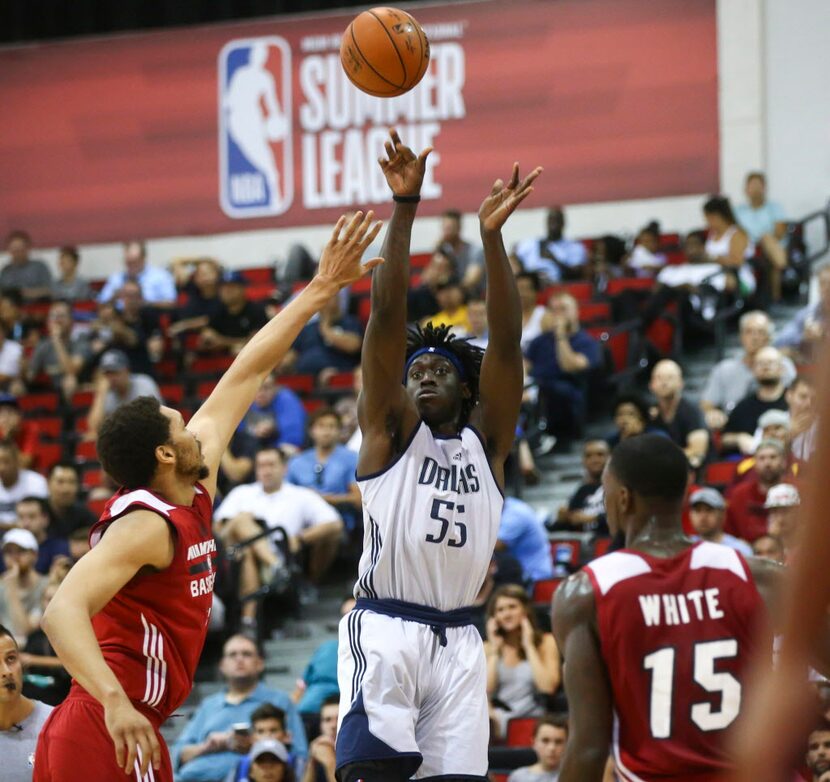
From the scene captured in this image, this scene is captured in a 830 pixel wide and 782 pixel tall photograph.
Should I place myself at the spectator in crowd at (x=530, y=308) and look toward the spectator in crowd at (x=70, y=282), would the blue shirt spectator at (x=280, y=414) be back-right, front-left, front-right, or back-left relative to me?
front-left

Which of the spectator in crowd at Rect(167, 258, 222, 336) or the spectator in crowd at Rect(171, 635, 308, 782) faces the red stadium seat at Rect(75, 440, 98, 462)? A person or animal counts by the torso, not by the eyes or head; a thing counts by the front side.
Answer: the spectator in crowd at Rect(167, 258, 222, 336)

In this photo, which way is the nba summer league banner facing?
toward the camera

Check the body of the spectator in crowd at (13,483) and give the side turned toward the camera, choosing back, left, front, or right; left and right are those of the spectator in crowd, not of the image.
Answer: front

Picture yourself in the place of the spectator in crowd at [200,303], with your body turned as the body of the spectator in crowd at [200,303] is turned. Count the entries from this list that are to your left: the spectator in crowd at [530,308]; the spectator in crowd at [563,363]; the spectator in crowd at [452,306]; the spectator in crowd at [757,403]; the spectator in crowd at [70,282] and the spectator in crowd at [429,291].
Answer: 5

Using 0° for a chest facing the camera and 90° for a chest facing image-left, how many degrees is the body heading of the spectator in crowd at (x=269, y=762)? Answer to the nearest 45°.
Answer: approximately 0°

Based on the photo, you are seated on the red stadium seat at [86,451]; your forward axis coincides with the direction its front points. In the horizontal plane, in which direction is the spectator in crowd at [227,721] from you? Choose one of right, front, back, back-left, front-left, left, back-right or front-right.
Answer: front

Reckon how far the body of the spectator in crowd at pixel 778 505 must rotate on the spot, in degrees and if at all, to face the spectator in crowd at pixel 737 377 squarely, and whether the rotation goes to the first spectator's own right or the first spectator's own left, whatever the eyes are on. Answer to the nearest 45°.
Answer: approximately 135° to the first spectator's own right

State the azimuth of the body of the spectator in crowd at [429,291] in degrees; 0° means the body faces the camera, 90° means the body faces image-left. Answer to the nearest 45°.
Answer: approximately 45°

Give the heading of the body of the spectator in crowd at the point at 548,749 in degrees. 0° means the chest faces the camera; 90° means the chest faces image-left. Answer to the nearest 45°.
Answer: approximately 0°

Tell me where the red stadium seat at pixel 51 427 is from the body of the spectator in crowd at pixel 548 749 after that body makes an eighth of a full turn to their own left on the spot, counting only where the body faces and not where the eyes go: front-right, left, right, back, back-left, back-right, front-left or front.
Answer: back

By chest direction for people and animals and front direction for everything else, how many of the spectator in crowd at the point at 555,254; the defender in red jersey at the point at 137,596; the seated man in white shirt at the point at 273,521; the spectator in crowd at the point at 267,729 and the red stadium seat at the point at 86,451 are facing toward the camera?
4

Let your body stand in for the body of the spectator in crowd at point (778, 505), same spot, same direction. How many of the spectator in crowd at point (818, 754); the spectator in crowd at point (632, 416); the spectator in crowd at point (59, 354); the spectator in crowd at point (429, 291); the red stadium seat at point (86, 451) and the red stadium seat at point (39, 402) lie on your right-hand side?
5

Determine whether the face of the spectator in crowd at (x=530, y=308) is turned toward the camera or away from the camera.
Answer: toward the camera

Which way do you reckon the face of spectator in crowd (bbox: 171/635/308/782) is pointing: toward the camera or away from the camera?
toward the camera

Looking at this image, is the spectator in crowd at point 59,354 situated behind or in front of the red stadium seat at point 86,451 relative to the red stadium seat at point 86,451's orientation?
behind

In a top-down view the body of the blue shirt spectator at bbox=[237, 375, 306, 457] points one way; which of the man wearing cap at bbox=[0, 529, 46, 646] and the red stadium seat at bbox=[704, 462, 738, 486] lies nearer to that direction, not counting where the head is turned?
the man wearing cap

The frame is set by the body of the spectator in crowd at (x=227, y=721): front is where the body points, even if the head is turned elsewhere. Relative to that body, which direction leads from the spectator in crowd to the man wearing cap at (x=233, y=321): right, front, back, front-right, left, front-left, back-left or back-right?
back

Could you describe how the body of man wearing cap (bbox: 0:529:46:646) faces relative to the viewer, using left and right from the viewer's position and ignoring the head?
facing the viewer
